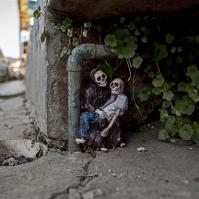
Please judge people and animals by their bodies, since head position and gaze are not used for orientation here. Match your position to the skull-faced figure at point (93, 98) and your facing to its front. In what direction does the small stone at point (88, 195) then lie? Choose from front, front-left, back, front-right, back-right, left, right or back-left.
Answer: front-right

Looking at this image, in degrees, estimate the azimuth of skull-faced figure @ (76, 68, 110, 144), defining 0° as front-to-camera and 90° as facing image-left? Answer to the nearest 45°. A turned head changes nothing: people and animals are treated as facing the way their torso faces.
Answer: approximately 315°

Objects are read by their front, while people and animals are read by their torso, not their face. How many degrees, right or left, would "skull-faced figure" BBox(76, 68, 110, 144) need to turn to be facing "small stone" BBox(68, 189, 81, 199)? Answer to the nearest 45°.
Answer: approximately 45° to its right
